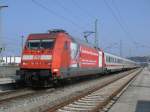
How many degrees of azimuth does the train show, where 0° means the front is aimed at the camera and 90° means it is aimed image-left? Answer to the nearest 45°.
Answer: approximately 45°
